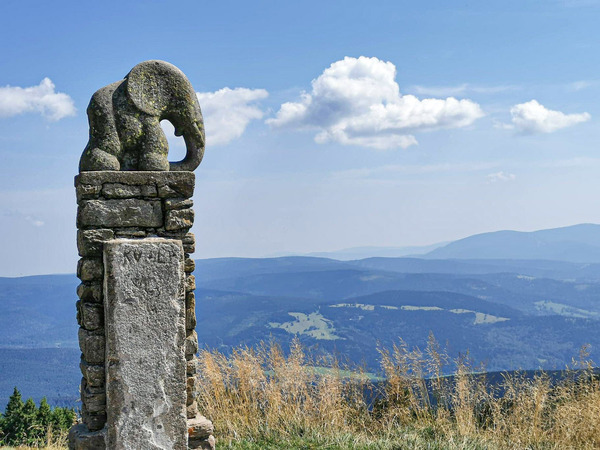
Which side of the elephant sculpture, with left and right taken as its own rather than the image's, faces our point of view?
right
